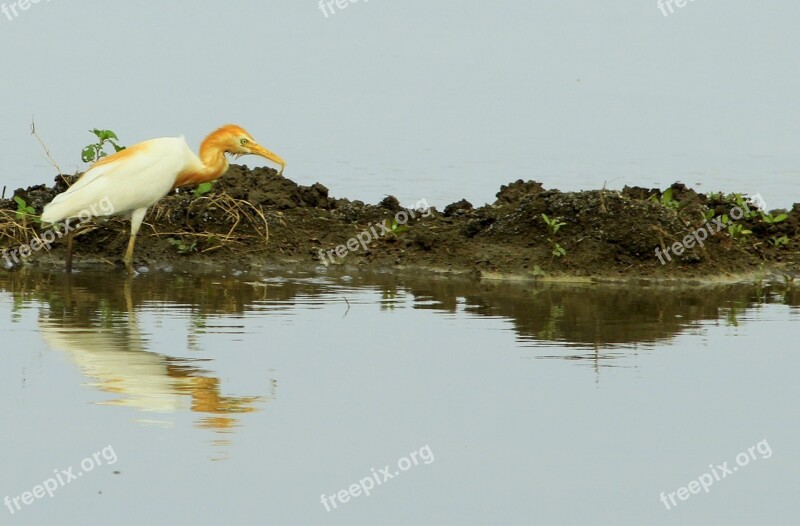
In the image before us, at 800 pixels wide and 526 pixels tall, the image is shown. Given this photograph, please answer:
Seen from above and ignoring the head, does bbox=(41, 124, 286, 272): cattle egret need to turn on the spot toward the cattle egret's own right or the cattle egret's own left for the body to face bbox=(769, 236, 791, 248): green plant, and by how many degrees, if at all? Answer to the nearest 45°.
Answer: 0° — it already faces it

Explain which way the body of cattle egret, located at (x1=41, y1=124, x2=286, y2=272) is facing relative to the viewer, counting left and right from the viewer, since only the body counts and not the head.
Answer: facing to the right of the viewer

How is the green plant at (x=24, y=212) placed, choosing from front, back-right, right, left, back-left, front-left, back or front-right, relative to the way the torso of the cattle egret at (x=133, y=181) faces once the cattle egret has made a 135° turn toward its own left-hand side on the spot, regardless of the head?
front

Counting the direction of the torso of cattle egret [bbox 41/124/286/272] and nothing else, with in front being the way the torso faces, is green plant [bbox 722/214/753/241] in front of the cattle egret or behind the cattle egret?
in front

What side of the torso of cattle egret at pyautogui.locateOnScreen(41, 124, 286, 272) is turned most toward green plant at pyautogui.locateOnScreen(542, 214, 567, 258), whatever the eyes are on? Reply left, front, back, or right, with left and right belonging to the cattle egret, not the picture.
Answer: front

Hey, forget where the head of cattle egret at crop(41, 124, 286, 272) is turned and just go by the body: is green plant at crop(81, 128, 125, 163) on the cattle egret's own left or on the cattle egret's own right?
on the cattle egret's own left

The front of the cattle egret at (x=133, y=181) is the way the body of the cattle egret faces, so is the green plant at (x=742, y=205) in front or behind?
in front

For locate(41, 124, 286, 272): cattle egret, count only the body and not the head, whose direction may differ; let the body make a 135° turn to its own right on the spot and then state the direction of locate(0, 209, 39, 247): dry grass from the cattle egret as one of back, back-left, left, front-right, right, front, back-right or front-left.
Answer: right

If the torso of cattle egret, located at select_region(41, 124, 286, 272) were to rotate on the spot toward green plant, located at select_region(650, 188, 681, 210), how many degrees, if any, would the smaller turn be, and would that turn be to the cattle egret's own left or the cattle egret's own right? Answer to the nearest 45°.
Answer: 0° — it already faces it
